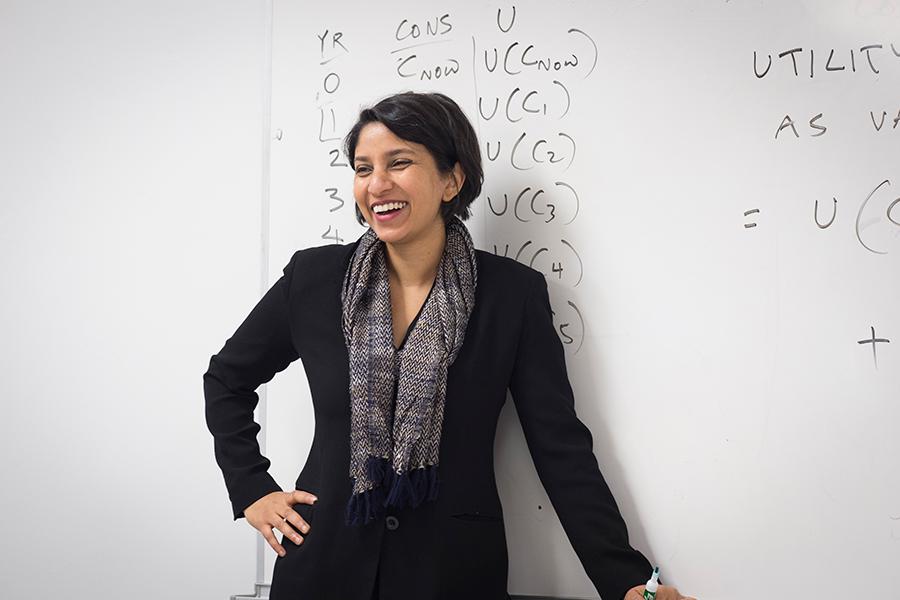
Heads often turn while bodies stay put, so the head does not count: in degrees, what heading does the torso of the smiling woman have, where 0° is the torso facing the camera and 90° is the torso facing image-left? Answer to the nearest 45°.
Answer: approximately 0°
